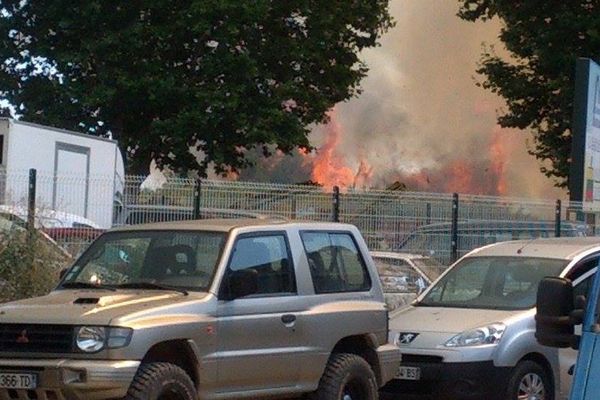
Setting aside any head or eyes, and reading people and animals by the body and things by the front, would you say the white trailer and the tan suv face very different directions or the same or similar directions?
very different directions

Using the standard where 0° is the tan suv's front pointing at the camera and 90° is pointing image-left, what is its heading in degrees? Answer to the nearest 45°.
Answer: approximately 45°

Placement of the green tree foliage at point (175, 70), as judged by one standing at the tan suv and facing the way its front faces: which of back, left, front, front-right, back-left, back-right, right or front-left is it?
back-right

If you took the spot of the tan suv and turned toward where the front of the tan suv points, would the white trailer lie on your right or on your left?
on your right

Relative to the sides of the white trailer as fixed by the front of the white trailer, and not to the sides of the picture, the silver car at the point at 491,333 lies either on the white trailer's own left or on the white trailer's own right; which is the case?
on the white trailer's own right
